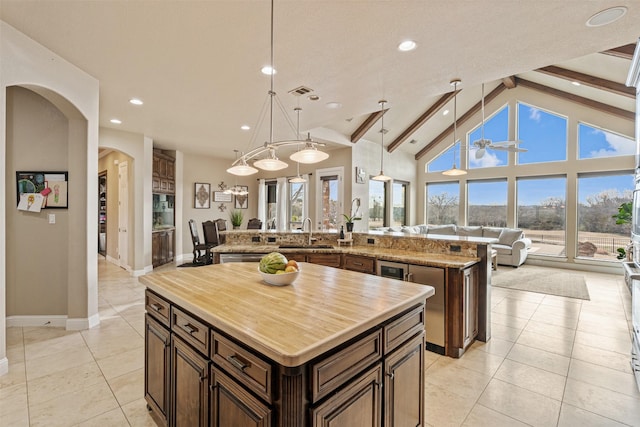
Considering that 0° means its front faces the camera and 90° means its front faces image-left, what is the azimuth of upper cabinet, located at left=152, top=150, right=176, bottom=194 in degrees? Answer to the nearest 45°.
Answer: approximately 315°

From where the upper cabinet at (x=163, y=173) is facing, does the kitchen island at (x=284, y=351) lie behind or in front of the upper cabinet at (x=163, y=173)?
in front

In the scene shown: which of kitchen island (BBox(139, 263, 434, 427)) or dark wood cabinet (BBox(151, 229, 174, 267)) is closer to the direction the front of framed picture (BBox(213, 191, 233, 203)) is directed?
the kitchen island

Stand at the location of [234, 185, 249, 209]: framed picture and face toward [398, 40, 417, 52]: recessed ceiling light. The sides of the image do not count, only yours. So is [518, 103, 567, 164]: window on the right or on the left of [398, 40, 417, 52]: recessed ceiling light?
left

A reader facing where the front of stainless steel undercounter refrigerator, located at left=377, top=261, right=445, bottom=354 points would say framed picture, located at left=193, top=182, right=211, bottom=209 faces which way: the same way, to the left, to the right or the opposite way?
to the left

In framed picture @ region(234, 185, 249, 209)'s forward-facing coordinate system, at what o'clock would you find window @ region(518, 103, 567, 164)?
The window is roughly at 10 o'clock from the framed picture.

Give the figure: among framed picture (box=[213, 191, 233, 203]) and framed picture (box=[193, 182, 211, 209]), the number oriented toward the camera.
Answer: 2

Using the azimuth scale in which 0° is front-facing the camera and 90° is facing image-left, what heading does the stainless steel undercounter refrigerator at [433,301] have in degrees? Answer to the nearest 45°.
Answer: approximately 45°

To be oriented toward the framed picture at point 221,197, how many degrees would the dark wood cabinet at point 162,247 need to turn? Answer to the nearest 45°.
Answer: approximately 90° to its left
